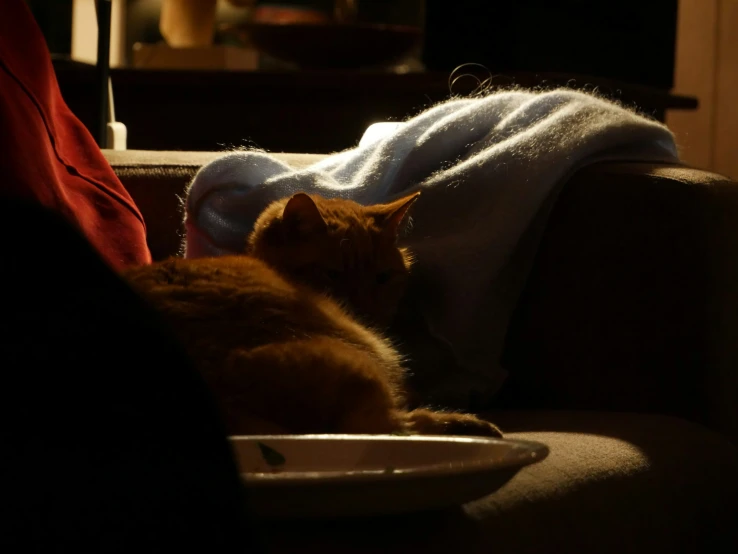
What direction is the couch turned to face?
toward the camera

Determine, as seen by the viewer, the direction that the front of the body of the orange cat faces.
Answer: to the viewer's right

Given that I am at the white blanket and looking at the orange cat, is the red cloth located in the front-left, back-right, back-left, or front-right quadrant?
front-right
